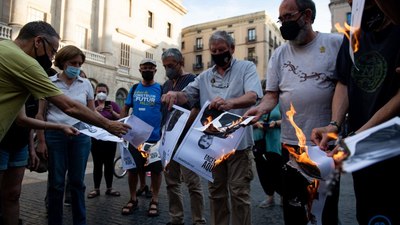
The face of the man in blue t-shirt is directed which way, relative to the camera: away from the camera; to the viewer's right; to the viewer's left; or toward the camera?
toward the camera

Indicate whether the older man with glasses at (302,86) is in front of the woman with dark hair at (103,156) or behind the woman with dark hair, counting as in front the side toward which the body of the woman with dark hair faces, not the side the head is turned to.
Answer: in front

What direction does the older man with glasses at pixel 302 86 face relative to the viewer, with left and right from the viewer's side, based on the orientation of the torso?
facing the viewer and to the left of the viewer

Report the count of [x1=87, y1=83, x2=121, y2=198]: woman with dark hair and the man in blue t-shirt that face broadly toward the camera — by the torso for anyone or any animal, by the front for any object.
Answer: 2

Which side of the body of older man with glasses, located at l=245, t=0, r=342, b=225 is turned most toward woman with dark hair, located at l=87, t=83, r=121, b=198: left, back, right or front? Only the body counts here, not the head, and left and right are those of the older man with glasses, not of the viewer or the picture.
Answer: right

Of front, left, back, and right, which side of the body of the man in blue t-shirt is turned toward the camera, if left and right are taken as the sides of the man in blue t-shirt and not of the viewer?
front

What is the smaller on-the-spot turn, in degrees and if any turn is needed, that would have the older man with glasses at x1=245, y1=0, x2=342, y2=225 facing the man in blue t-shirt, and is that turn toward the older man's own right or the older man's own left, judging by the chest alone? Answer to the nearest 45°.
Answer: approximately 90° to the older man's own right

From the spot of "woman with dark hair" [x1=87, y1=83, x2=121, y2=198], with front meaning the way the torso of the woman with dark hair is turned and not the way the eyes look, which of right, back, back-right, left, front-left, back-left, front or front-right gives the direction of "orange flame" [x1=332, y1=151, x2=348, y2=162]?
front

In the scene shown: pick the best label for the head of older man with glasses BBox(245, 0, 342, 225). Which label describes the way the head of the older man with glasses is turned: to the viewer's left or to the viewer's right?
to the viewer's left

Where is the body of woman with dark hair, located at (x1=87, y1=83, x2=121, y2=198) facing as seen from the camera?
toward the camera

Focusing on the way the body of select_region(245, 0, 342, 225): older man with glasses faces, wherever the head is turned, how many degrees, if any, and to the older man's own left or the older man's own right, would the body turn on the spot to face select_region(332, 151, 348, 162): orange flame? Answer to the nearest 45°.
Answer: approximately 45° to the older man's own left
